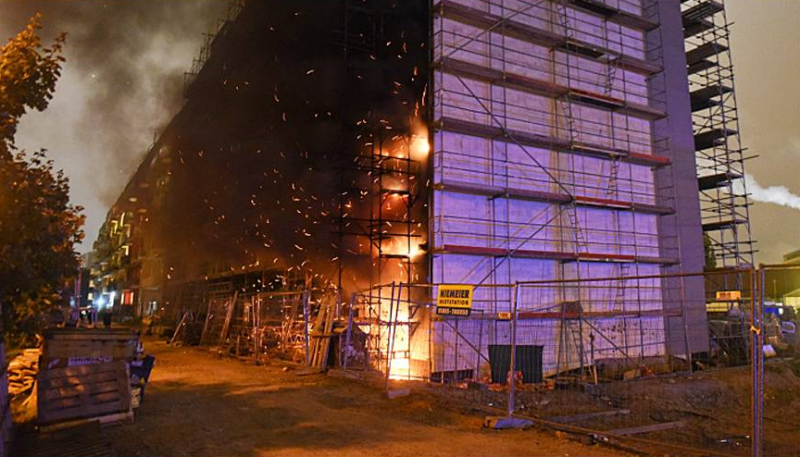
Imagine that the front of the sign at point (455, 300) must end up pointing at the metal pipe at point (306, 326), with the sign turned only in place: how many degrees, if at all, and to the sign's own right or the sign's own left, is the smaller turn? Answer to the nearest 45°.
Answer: approximately 135° to the sign's own right

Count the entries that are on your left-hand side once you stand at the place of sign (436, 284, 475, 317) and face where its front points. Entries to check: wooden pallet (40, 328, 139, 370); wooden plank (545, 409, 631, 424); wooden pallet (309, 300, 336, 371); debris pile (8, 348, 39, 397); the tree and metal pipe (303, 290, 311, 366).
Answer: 1

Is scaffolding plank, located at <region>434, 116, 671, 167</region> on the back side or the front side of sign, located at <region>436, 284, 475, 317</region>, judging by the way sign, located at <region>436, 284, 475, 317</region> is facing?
on the back side

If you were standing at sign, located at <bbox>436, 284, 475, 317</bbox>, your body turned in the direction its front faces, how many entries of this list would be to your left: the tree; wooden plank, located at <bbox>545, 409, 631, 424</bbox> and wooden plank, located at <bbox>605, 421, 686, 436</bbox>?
2

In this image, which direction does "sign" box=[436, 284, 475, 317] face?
toward the camera

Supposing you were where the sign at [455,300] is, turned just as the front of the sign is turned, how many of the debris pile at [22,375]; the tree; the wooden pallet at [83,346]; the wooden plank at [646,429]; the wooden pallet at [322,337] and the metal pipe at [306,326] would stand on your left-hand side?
1

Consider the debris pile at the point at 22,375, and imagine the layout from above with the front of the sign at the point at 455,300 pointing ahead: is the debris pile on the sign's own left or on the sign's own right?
on the sign's own right

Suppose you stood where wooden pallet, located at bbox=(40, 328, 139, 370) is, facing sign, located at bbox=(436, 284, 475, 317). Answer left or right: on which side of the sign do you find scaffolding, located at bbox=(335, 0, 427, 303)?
left

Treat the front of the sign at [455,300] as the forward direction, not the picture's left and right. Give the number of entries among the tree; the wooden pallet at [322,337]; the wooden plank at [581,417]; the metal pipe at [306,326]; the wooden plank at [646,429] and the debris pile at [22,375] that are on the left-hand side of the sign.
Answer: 2

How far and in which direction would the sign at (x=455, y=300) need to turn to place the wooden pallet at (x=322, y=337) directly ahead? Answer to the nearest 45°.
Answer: approximately 135° to its right

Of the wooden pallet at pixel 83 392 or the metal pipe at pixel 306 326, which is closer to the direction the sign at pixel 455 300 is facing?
the wooden pallet

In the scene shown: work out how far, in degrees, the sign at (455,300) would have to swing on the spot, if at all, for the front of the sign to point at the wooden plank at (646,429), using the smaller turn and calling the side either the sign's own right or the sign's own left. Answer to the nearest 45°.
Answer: approximately 90° to the sign's own left

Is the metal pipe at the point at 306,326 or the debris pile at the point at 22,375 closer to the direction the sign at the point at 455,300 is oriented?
the debris pile

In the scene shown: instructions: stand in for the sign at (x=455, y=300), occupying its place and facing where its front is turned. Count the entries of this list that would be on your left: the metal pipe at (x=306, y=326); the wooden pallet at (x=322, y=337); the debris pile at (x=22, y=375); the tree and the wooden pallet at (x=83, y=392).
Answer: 0

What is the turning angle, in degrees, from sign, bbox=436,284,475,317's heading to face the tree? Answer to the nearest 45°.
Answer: approximately 45° to its right

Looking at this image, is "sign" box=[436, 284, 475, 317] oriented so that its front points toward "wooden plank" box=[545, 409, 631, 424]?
no
